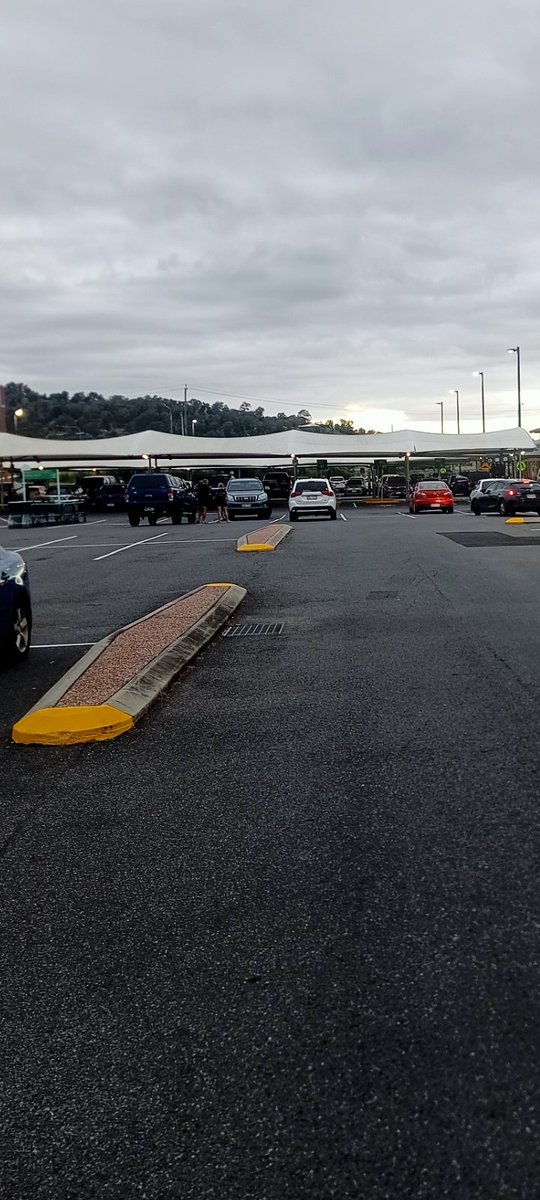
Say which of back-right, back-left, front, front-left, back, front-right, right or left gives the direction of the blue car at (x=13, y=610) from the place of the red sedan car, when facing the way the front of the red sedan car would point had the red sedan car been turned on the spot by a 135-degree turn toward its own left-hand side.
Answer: front-left

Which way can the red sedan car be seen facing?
away from the camera

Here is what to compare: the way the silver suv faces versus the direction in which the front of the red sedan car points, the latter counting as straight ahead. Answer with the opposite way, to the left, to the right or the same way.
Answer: the opposite way

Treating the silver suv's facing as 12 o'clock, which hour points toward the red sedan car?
The red sedan car is roughly at 9 o'clock from the silver suv.

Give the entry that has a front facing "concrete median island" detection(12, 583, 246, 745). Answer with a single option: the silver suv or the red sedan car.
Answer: the silver suv

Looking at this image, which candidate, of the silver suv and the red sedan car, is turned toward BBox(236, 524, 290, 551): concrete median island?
the silver suv

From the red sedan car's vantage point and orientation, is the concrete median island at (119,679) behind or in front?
behind

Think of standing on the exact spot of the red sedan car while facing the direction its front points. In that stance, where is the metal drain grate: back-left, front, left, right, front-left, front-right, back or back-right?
back

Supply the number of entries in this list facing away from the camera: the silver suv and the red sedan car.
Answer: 1

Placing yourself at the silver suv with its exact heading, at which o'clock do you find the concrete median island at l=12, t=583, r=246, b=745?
The concrete median island is roughly at 12 o'clock from the silver suv.

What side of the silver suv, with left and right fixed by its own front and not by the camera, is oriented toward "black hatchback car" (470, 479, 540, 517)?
left

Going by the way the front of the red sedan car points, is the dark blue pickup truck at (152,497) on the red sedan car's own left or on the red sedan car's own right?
on the red sedan car's own left

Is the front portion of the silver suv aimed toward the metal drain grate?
yes

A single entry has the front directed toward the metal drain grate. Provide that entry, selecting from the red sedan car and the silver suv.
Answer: the silver suv

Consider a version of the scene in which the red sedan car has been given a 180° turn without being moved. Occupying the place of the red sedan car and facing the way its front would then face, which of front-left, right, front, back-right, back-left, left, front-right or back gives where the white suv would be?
front-right

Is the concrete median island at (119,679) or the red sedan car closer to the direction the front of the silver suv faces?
the concrete median island
